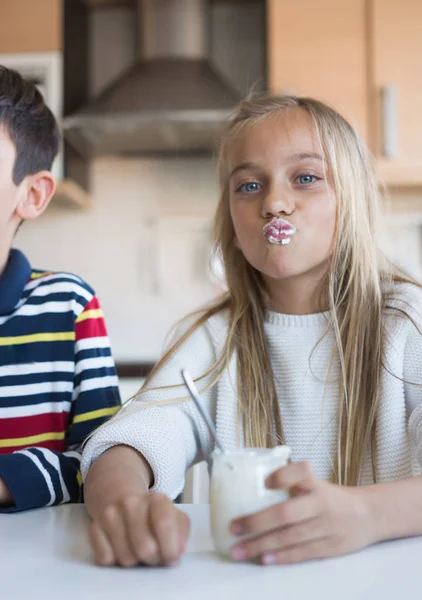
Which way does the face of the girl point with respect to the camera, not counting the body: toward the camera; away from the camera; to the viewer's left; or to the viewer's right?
toward the camera

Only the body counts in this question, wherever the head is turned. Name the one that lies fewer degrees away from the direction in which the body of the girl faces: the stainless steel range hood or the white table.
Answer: the white table

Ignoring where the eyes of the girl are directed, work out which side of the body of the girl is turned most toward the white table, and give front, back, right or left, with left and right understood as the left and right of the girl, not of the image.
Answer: front

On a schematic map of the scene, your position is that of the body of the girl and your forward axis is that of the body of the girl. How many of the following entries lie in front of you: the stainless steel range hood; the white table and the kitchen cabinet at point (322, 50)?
1

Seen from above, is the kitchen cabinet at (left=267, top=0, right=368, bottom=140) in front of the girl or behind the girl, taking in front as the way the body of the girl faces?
behind

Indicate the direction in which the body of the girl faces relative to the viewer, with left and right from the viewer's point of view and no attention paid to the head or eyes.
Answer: facing the viewer

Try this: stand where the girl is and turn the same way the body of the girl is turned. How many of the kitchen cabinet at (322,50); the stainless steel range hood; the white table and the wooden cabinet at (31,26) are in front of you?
1

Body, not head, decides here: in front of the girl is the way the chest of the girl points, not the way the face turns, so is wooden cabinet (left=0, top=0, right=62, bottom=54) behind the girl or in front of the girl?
behind

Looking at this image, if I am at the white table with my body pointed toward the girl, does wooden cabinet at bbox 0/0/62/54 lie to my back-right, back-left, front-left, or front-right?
front-left

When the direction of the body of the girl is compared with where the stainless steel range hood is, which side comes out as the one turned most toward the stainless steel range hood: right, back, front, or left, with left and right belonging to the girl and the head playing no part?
back

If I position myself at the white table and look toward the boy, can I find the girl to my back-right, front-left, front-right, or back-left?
front-right
